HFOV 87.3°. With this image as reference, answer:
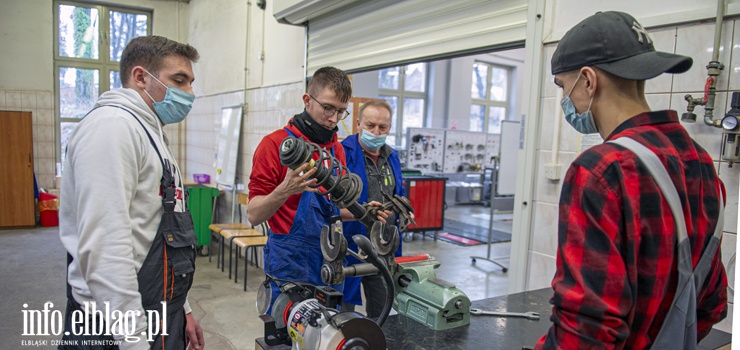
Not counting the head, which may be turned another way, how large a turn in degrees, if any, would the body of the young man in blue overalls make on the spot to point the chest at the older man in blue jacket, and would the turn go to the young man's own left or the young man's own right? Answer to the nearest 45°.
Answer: approximately 90° to the young man's own left

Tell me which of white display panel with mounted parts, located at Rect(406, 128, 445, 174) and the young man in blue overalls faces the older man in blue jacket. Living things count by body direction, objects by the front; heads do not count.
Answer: the white display panel with mounted parts

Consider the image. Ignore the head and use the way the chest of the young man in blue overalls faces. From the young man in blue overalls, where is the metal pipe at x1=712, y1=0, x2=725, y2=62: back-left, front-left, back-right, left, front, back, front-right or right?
front-left

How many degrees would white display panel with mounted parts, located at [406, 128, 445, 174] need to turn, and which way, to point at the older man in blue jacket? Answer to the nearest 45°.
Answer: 0° — it already faces them

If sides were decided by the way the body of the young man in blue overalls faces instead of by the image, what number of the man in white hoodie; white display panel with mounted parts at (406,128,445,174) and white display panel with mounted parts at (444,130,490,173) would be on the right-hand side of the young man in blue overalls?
1

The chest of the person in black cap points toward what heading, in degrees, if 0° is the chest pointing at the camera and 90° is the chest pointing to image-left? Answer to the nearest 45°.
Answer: approximately 135°

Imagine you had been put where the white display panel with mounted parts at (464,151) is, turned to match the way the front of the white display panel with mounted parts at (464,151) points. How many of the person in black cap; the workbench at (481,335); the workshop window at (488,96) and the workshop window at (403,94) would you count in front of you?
2

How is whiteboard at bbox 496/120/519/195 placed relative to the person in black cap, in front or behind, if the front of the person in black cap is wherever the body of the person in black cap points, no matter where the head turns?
in front

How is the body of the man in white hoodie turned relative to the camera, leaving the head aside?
to the viewer's right

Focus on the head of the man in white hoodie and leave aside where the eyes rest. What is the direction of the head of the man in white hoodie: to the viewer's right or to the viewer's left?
to the viewer's right

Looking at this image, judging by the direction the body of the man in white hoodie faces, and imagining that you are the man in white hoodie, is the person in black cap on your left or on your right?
on your right

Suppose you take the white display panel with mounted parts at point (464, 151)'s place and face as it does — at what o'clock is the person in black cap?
The person in black cap is roughly at 12 o'clock from the white display panel with mounted parts.

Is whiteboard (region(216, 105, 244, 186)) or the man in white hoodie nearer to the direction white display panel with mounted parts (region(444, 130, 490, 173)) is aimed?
the man in white hoodie
